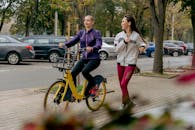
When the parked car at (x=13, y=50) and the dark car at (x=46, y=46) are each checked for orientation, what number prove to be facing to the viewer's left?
2

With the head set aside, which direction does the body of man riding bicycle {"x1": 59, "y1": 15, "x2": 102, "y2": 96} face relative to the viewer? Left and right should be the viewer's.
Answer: facing the viewer and to the left of the viewer

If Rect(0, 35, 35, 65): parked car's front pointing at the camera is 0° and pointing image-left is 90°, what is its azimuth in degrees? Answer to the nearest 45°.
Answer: approximately 90°

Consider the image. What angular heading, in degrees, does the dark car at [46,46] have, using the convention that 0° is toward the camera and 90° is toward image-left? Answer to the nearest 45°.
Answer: approximately 90°

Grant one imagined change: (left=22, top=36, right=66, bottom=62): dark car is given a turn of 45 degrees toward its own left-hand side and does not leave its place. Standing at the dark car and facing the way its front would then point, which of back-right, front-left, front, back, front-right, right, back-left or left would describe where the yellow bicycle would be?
front-left

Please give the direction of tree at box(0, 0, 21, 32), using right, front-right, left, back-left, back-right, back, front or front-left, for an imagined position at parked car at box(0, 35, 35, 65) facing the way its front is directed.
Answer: right

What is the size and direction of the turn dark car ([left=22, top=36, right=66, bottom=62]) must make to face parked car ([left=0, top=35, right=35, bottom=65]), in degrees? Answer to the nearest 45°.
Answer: approximately 45° to its left

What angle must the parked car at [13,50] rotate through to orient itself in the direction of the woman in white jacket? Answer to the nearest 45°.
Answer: approximately 90° to its left
